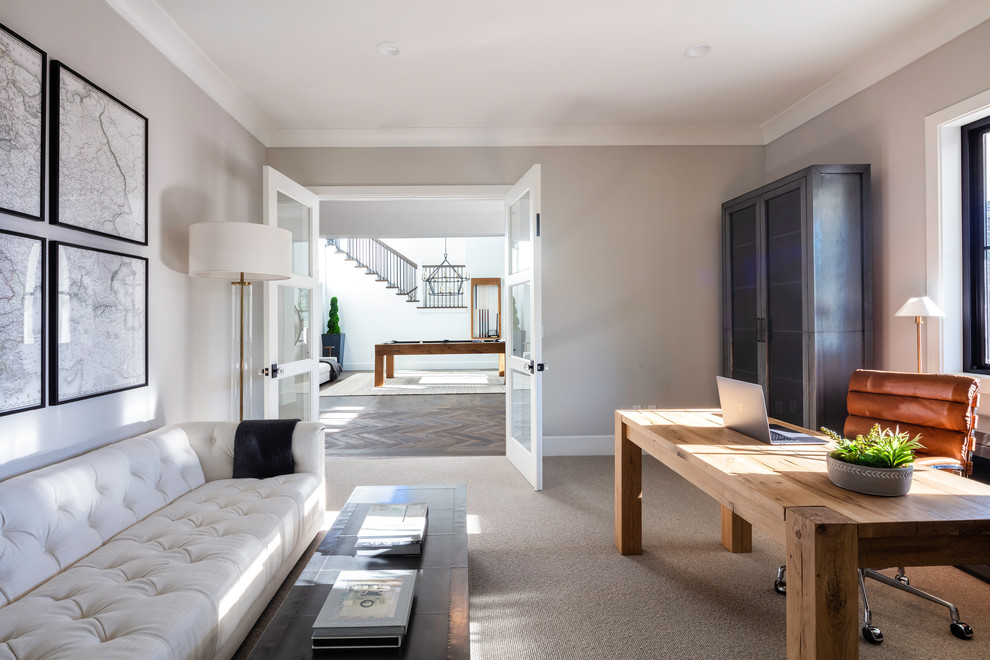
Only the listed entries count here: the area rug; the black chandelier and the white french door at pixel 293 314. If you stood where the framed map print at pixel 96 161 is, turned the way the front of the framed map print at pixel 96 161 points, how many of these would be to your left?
3

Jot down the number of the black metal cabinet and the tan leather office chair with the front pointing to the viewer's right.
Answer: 0

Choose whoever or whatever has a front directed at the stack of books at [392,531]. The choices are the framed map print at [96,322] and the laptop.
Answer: the framed map print

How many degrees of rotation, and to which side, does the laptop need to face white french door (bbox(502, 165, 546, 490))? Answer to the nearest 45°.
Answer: approximately 90° to its left

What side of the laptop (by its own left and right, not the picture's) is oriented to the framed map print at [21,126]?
back

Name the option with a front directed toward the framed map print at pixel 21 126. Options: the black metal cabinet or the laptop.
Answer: the black metal cabinet

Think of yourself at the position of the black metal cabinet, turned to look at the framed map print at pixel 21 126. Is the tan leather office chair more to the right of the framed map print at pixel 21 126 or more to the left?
left

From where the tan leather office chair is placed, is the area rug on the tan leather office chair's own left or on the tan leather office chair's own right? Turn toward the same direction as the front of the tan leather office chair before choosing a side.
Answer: on the tan leather office chair's own right

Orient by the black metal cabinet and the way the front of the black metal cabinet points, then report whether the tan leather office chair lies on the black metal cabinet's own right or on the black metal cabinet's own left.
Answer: on the black metal cabinet's own left
